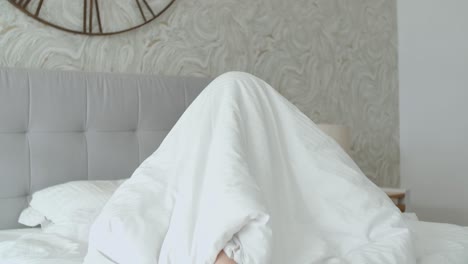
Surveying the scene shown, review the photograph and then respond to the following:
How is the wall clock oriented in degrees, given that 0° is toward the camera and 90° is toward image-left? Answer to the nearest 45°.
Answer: approximately 0°

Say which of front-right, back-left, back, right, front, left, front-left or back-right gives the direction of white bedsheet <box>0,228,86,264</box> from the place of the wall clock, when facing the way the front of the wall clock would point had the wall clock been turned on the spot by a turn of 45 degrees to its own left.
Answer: front-right

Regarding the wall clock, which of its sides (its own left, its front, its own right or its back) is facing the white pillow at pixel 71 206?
front
